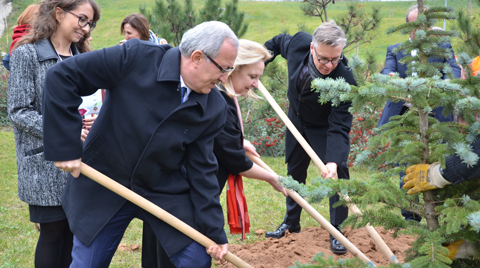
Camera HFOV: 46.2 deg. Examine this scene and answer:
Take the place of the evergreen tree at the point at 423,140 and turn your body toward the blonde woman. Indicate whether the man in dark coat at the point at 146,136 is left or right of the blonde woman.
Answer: left

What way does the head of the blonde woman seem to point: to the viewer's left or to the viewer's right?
to the viewer's right

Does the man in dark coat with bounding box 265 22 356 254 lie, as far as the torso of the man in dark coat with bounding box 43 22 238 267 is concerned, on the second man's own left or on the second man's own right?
on the second man's own left

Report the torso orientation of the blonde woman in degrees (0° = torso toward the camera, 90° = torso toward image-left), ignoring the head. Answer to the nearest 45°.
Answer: approximately 270°

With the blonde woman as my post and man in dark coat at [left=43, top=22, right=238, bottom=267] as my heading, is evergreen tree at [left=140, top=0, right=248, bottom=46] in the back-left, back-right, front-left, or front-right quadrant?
back-right

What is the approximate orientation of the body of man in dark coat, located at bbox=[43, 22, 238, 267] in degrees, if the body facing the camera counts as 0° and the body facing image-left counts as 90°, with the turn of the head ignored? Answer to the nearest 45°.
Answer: approximately 315°

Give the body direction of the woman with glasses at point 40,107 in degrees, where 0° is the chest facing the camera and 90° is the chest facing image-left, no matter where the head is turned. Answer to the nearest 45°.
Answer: approximately 315°

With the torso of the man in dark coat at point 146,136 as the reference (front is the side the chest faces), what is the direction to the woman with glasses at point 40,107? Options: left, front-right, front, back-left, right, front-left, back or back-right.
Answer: back
